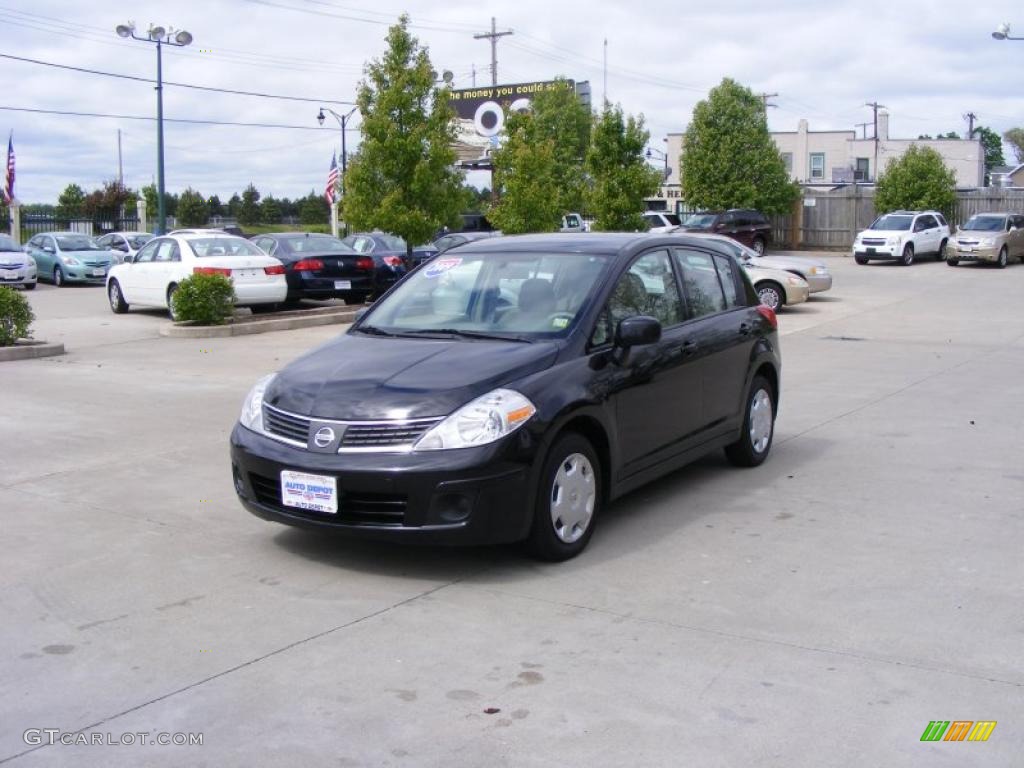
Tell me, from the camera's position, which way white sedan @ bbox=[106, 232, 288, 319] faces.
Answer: facing away from the viewer and to the left of the viewer

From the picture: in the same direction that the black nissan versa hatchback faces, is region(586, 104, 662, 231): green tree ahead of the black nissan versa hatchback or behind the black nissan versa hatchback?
behind

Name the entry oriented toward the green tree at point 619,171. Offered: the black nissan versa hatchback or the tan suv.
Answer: the tan suv

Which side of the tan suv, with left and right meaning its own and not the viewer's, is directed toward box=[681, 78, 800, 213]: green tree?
right

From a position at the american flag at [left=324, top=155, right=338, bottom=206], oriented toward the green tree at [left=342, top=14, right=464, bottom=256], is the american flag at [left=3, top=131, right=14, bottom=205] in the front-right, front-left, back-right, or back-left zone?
back-right

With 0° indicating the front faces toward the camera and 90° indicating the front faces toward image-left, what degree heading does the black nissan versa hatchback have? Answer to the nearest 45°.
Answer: approximately 45°

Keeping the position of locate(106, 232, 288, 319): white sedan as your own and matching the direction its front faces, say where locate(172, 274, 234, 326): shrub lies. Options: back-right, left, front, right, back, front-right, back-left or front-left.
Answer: back-left

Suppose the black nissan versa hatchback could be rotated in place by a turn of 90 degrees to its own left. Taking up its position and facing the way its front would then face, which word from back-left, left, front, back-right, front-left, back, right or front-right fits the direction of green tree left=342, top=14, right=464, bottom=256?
back-left
